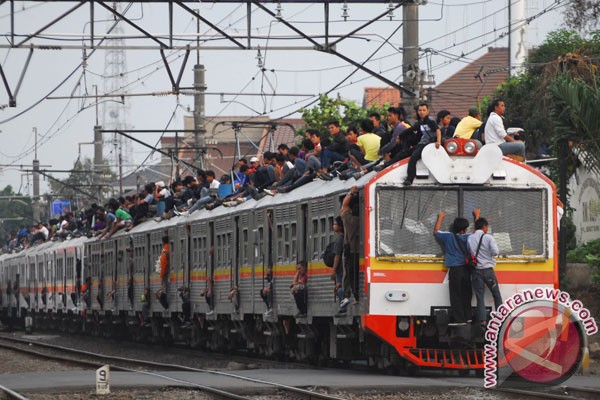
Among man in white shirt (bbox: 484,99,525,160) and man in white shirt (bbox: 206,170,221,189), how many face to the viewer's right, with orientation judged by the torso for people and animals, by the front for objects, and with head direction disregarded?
1

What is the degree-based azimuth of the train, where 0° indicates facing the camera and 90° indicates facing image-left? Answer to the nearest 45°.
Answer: approximately 315°
